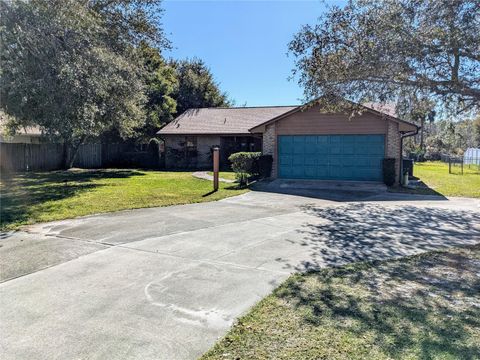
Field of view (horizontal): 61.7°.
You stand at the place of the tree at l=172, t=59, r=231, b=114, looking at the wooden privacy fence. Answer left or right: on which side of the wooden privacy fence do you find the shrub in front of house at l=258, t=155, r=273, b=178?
left

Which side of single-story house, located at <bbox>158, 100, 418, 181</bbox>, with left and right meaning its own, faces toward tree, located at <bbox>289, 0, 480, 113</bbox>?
front

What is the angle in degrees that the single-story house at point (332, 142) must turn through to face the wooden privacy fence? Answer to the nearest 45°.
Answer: approximately 90° to its right

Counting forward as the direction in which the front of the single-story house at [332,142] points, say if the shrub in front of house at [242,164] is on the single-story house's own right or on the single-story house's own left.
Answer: on the single-story house's own right

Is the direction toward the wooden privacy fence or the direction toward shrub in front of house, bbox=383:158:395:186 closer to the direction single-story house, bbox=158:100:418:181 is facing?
the shrub in front of house

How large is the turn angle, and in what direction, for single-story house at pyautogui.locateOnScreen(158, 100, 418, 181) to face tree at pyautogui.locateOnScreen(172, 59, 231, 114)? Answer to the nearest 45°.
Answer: approximately 135° to its right

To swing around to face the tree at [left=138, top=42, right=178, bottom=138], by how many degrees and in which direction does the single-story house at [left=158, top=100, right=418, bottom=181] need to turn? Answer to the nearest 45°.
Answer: approximately 135° to its right

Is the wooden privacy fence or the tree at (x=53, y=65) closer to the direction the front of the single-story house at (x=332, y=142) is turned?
the tree

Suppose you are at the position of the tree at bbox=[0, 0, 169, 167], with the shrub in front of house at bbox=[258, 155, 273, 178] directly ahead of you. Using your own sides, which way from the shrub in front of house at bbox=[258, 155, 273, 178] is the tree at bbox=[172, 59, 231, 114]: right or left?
left

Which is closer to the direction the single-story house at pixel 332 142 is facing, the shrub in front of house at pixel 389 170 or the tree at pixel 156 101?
the shrub in front of house

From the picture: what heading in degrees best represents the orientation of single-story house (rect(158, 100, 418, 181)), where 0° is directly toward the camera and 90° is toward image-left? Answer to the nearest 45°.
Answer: approximately 0°

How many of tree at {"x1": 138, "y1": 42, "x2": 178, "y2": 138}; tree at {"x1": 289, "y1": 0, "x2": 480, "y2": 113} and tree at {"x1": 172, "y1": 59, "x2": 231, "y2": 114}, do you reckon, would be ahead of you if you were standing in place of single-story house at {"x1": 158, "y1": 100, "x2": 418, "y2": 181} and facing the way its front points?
1

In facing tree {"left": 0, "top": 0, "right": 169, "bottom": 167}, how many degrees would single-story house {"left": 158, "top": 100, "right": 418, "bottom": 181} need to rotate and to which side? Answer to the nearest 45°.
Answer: approximately 45° to its right
